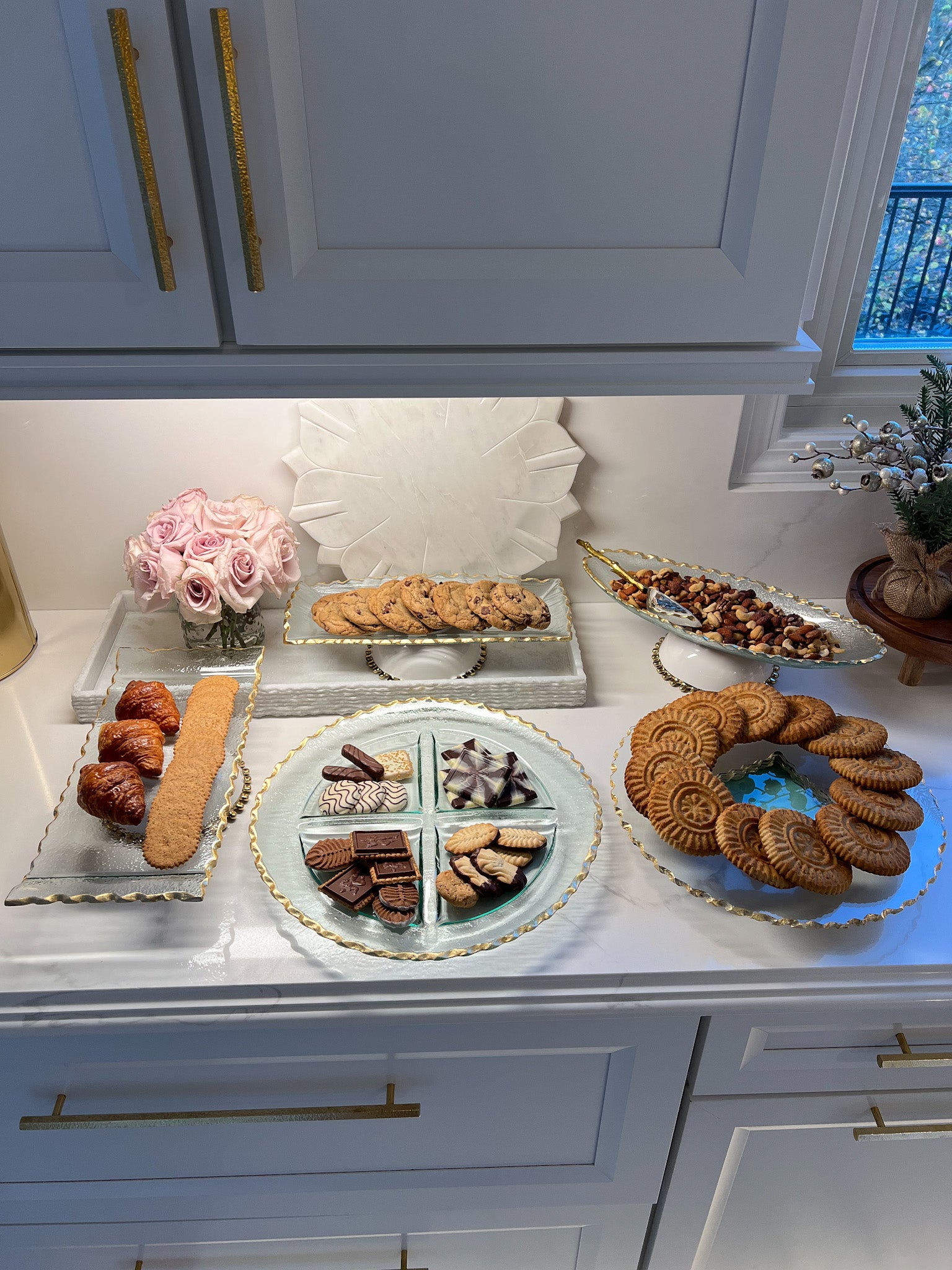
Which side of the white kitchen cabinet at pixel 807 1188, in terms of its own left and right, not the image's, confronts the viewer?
front

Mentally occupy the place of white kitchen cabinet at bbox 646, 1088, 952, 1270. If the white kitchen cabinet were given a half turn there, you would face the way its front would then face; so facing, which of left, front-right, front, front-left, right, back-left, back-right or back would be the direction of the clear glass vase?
left

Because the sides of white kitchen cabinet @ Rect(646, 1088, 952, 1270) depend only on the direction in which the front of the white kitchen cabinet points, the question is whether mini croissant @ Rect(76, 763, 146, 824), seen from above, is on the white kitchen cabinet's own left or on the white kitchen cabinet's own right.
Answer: on the white kitchen cabinet's own right

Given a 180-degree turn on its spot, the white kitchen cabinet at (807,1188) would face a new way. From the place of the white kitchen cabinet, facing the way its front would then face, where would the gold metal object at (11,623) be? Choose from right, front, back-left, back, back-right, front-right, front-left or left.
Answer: left

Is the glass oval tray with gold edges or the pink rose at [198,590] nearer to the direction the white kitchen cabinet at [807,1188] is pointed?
the pink rose

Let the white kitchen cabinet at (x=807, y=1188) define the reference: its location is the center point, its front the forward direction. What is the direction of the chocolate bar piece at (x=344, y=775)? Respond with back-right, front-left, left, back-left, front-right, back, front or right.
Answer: right

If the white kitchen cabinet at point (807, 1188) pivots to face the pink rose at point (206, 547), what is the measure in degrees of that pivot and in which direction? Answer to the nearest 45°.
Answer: approximately 90° to its right

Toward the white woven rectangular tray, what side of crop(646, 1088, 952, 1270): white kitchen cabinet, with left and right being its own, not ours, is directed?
right

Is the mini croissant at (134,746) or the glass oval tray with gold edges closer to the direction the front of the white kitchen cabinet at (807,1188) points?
the mini croissant
